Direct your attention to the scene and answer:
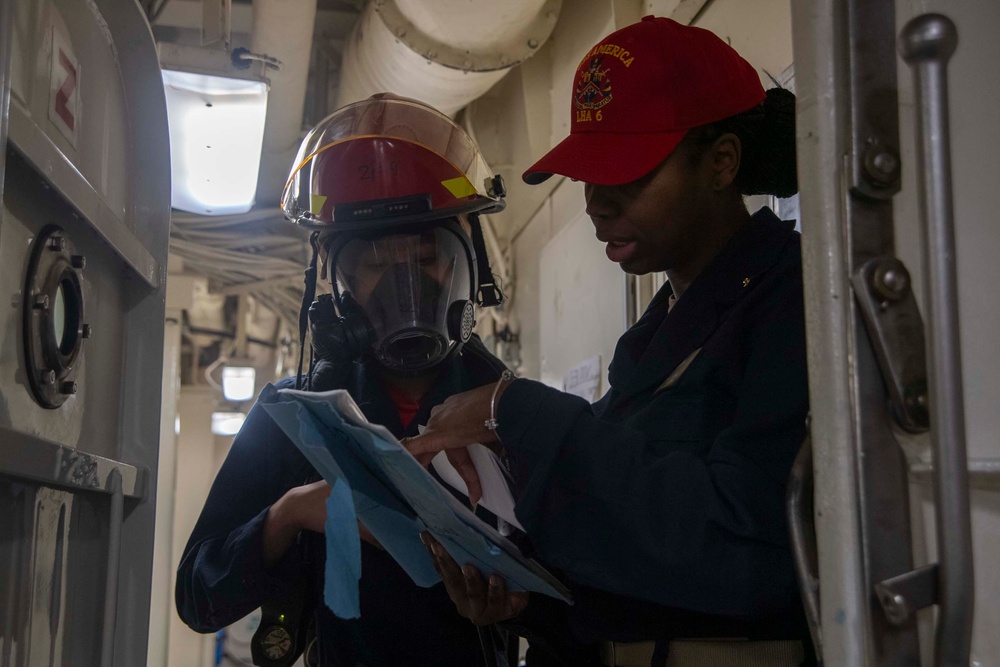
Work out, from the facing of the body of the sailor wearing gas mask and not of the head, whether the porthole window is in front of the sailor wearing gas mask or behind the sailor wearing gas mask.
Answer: in front

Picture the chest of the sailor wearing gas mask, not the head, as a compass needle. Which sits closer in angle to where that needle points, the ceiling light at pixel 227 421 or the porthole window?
the porthole window

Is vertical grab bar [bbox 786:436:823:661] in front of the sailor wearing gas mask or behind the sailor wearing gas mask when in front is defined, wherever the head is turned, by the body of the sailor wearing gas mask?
in front

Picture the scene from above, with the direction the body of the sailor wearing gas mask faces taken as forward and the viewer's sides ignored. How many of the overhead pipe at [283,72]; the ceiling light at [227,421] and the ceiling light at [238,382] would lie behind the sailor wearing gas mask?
3

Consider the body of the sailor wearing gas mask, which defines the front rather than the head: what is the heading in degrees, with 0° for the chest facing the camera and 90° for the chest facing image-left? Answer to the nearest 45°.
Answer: approximately 0°

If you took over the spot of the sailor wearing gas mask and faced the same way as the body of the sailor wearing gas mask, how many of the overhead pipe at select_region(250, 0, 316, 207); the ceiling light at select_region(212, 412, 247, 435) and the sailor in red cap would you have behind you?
2

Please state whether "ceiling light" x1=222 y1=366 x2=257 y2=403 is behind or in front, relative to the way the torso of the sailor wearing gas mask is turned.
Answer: behind

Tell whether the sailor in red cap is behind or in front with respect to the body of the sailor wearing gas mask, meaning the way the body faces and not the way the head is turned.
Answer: in front

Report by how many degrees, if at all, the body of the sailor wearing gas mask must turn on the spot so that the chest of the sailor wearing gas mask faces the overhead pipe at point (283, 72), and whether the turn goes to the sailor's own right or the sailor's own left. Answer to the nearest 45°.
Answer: approximately 180°

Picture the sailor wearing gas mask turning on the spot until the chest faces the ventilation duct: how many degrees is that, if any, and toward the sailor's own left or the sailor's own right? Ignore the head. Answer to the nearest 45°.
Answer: approximately 180°

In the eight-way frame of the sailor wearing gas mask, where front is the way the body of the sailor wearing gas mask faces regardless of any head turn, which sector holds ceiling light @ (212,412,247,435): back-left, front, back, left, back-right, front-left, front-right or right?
back

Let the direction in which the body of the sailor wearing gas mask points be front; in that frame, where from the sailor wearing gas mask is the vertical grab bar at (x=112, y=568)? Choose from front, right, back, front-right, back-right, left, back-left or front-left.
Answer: front-right
